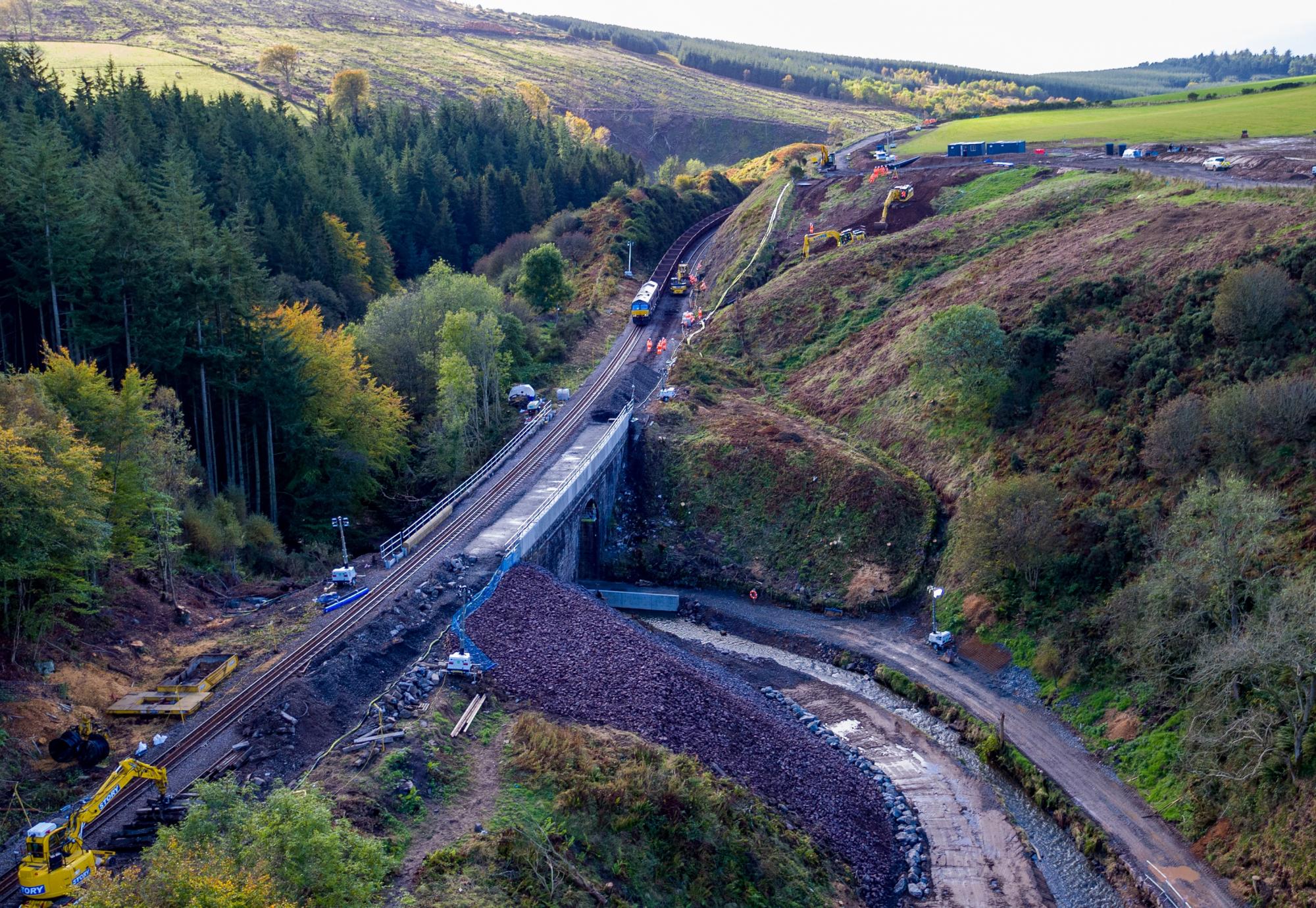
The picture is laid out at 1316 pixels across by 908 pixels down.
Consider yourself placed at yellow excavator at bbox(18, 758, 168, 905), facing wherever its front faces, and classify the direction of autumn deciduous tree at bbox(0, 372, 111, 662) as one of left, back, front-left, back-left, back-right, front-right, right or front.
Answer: front-left

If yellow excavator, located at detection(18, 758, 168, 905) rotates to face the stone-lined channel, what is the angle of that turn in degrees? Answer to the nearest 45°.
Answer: approximately 45° to its right

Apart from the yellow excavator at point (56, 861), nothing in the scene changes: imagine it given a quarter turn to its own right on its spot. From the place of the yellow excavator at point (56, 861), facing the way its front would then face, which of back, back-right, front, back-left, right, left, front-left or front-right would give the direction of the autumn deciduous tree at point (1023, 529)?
front-left

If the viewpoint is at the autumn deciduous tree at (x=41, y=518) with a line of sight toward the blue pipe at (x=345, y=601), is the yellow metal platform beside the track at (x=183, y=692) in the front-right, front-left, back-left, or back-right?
front-right

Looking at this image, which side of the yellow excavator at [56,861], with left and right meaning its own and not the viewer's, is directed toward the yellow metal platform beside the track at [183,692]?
front

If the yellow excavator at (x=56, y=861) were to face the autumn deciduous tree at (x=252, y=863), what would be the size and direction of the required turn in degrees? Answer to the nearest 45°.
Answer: approximately 90° to its right

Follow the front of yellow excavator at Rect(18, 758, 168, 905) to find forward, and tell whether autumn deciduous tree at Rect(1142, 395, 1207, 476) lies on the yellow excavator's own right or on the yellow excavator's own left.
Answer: on the yellow excavator's own right

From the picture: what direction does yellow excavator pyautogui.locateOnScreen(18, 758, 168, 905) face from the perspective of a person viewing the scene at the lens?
facing away from the viewer and to the right of the viewer

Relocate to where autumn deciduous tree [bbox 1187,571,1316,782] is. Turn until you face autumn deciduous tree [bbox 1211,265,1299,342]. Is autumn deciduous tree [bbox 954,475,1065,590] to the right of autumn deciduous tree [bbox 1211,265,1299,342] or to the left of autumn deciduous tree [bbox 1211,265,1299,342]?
left

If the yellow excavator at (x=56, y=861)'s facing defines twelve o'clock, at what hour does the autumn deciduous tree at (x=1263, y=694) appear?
The autumn deciduous tree is roughly at 2 o'clock from the yellow excavator.

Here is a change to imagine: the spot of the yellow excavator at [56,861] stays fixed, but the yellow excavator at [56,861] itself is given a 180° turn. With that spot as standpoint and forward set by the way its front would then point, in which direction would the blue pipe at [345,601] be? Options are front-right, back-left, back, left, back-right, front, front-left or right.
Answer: back
